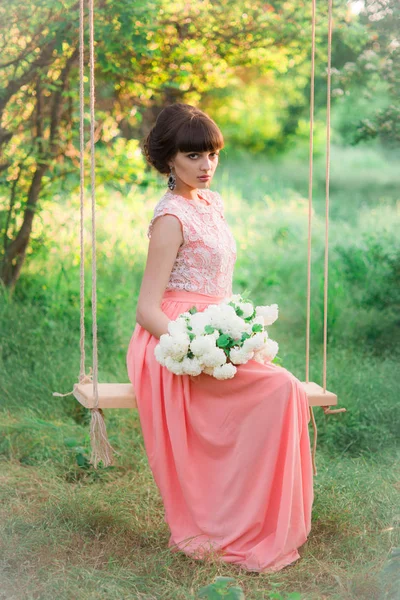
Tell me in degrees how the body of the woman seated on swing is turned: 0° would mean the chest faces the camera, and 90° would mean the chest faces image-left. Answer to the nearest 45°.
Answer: approximately 315°
